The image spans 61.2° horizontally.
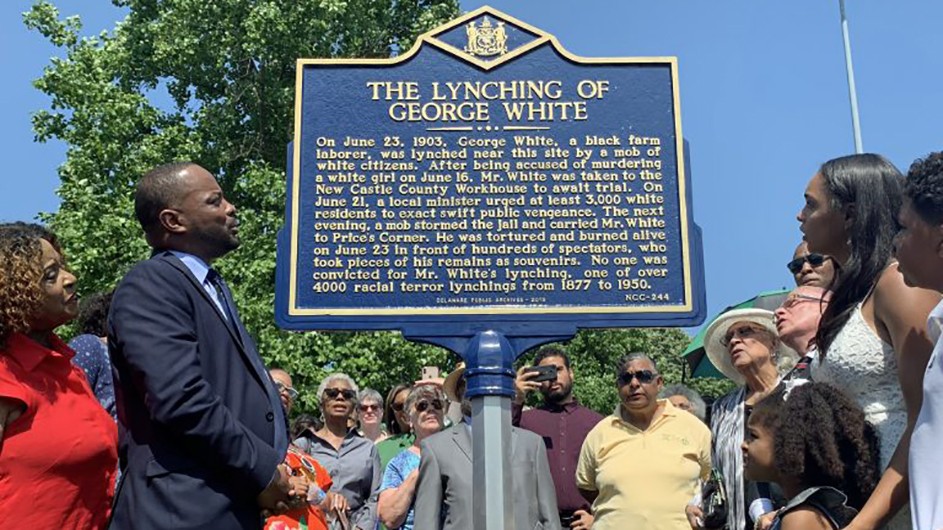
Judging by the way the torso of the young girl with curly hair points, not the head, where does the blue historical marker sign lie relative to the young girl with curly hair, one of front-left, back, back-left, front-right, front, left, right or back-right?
front-right

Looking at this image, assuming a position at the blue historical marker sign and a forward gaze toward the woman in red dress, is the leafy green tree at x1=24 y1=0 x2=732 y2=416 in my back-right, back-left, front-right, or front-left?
back-right

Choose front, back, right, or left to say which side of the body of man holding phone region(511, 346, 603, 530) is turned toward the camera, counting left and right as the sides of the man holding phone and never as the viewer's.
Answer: front

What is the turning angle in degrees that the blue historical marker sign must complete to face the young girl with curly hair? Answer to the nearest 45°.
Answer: approximately 45° to its left

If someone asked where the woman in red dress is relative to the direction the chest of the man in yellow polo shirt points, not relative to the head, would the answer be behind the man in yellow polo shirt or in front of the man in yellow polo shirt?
in front

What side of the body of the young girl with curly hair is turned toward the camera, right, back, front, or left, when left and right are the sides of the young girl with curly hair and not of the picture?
left

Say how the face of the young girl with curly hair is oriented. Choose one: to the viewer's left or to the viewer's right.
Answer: to the viewer's left

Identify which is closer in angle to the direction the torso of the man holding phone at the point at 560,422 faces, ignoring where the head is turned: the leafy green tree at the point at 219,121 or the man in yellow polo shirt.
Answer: the man in yellow polo shirt

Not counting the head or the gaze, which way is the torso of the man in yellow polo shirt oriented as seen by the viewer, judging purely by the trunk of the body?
toward the camera

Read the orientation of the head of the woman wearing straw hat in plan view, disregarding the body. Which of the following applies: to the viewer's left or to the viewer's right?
to the viewer's left

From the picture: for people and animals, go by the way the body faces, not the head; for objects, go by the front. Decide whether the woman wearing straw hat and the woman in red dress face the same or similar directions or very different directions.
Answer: very different directions
